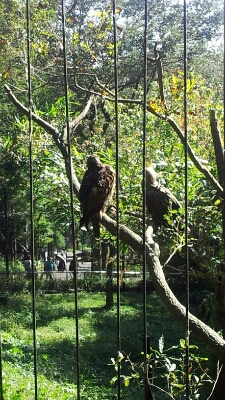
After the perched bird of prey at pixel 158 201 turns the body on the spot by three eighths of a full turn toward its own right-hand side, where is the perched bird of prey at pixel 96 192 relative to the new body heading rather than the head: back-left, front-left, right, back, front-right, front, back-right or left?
back
